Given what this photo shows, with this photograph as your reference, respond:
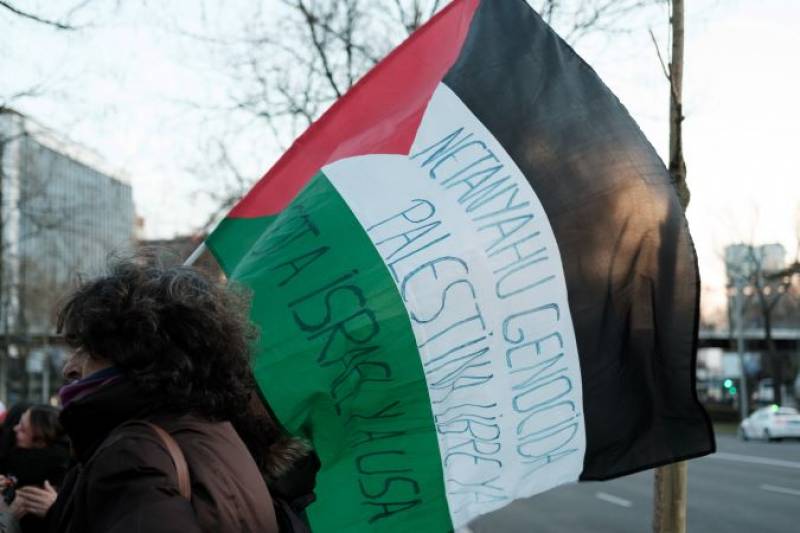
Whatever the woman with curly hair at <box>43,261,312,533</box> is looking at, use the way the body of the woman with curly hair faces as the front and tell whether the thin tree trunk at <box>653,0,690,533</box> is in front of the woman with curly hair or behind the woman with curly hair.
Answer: behind

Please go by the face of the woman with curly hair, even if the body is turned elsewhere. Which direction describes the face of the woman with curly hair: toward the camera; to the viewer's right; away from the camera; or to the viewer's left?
to the viewer's left

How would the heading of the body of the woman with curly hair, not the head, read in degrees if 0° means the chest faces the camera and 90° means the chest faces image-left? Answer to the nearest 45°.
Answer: approximately 90°

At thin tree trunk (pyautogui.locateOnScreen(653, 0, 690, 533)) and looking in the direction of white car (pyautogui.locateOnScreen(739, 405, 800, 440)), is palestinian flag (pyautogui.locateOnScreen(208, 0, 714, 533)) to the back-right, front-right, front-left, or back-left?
back-left

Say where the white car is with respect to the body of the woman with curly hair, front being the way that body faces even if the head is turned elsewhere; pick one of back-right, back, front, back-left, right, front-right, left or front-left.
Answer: back-right
